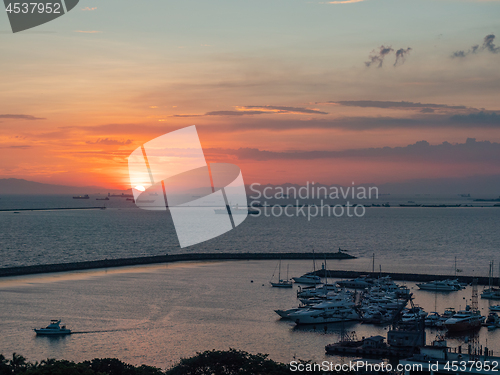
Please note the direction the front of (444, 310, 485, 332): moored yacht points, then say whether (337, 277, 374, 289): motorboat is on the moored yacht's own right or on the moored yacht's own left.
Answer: on the moored yacht's own right

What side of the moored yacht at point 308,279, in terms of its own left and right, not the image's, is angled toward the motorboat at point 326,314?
left

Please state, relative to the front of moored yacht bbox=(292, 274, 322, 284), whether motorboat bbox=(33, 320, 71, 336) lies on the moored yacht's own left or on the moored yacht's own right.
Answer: on the moored yacht's own left

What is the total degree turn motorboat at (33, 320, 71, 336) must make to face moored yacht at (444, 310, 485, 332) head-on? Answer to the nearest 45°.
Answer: approximately 180°

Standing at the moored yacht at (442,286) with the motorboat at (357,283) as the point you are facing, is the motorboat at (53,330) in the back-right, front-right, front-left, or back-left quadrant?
front-left

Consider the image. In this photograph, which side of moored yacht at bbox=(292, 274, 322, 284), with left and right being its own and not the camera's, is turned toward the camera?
left

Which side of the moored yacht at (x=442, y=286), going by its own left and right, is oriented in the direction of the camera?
left

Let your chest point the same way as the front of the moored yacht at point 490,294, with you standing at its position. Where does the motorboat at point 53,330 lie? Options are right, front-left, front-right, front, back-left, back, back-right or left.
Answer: front-left

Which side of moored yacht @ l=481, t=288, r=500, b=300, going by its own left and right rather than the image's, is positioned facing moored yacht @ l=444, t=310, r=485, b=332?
left

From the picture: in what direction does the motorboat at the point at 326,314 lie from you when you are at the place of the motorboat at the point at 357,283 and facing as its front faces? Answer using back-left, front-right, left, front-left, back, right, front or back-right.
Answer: left

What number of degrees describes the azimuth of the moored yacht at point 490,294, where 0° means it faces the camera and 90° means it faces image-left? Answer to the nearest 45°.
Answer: approximately 90°

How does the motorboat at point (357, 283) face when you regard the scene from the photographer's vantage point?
facing to the left of the viewer

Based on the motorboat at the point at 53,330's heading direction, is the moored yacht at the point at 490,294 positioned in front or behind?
behind

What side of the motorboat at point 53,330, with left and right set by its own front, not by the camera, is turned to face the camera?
left

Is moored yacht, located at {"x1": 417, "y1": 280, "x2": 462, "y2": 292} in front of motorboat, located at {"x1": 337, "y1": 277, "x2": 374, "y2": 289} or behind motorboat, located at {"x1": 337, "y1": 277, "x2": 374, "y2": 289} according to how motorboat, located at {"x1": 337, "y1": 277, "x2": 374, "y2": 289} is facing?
behind

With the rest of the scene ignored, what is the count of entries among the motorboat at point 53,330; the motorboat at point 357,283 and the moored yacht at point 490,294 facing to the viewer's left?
3

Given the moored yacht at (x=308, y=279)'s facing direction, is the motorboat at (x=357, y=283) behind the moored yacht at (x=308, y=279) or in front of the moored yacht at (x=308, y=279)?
behind
